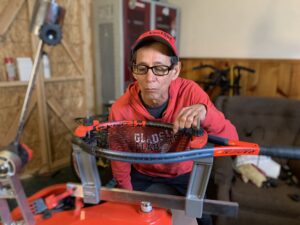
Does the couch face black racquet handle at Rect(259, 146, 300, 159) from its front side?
yes

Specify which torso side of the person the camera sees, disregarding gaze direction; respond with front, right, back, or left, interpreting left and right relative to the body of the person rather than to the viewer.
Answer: front

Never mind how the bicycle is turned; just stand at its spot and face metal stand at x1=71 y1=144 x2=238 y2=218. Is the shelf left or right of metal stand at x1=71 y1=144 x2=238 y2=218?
right

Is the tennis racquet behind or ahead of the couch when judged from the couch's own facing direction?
ahead

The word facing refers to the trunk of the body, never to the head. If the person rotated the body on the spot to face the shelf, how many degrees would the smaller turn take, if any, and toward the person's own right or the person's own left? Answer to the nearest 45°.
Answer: approximately 135° to the person's own right
